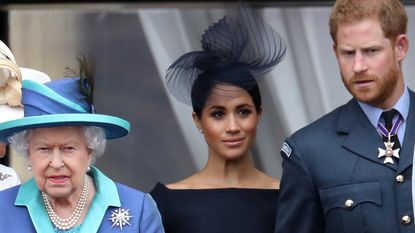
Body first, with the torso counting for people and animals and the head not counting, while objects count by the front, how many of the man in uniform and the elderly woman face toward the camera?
2

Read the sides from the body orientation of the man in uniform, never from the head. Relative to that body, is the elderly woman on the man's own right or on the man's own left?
on the man's own right

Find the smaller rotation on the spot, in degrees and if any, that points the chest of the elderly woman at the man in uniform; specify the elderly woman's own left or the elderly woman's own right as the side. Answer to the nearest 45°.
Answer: approximately 90° to the elderly woman's own left

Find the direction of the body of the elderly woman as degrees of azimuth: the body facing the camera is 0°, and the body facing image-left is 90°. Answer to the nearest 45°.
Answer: approximately 0°
